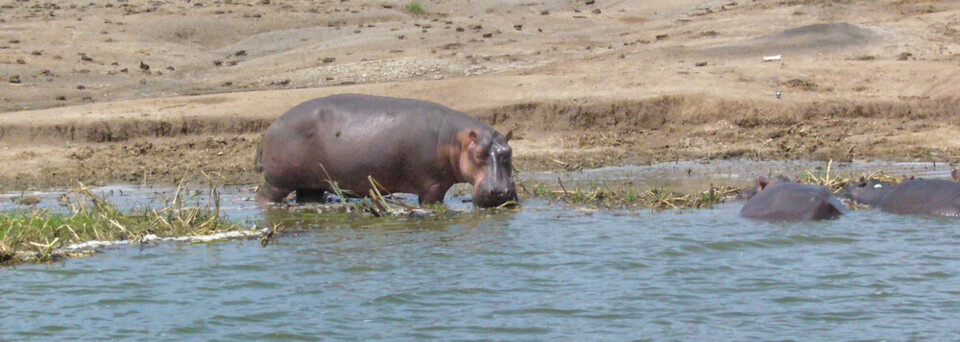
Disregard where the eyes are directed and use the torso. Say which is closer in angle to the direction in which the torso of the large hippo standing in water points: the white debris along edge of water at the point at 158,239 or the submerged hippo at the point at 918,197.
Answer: the submerged hippo

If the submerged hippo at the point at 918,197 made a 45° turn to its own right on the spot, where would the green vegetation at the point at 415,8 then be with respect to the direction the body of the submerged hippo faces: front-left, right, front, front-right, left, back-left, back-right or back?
front

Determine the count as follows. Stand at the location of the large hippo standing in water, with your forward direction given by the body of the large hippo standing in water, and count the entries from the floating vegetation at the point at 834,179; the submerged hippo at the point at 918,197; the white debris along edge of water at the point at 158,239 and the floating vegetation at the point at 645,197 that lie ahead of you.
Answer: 3

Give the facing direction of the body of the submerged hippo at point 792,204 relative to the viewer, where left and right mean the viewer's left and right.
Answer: facing away from the viewer and to the left of the viewer

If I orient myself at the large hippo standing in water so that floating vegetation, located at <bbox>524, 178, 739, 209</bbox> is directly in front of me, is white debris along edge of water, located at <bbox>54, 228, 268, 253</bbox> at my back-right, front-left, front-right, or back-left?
back-right

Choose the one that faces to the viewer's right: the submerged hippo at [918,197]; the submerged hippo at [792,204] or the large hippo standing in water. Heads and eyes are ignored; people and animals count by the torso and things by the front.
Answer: the large hippo standing in water

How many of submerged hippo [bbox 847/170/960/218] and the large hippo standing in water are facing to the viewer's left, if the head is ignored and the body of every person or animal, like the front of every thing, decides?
1

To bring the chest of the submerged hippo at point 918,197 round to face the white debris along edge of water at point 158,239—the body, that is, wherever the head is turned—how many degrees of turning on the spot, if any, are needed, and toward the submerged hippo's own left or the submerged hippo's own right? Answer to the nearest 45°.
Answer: approximately 45° to the submerged hippo's own left

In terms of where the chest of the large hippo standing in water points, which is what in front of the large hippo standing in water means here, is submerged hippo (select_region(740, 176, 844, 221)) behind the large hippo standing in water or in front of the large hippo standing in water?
in front

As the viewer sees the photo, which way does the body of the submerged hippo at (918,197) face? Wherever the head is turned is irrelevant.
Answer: to the viewer's left

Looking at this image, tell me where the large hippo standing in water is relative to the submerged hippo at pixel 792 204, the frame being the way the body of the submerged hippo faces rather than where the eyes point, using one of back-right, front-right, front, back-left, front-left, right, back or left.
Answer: front-left

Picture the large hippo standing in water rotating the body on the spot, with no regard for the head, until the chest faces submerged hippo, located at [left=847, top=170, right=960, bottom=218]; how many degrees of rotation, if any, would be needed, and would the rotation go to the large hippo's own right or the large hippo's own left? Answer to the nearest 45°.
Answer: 0° — it already faces it

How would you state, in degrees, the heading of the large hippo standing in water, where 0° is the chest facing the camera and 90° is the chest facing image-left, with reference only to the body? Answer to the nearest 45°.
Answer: approximately 270°

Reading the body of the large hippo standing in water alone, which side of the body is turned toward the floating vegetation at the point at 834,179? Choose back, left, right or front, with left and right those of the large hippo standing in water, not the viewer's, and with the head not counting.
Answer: front

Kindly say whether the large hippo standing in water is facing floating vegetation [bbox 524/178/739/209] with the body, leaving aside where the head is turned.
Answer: yes

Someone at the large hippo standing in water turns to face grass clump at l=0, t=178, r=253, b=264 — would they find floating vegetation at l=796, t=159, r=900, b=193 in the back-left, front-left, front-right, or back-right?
back-left

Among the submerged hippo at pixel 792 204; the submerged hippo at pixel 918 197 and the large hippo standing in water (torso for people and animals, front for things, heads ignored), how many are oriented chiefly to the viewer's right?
1

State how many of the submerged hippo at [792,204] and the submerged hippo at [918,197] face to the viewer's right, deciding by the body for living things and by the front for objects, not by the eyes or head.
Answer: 0

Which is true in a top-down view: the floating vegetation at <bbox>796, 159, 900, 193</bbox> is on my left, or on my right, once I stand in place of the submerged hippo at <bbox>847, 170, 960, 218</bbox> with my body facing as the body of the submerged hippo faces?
on my right
